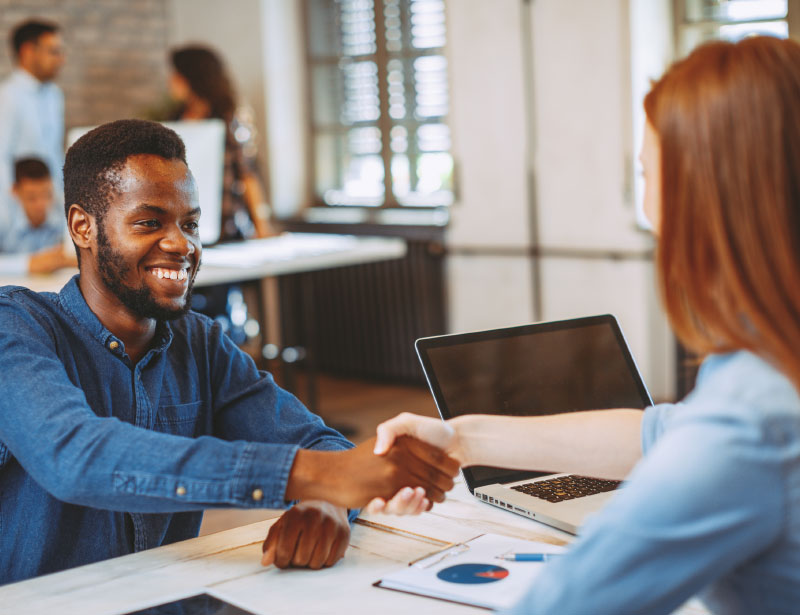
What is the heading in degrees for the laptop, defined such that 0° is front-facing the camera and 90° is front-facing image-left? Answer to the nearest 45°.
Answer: approximately 315°

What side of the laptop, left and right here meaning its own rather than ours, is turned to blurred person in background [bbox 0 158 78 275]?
back

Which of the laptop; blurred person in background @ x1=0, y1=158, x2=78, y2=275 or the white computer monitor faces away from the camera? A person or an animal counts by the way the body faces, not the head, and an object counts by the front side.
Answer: the white computer monitor

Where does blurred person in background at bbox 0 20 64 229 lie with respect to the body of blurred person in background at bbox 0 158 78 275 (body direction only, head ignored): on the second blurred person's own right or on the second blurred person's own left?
on the second blurred person's own left

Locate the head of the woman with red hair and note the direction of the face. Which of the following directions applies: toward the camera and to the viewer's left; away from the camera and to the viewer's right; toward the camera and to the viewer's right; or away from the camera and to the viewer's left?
away from the camera and to the viewer's left

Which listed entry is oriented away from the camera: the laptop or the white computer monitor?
the white computer monitor

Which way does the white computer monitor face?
away from the camera
